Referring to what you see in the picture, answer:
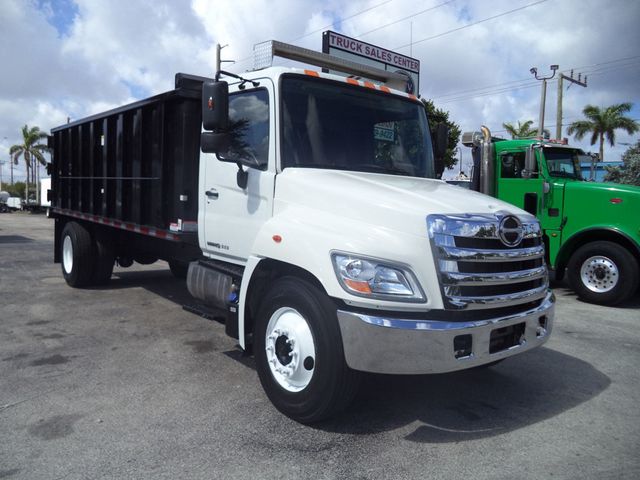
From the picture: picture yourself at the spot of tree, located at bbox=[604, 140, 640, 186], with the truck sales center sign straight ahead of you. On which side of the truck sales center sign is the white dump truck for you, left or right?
left

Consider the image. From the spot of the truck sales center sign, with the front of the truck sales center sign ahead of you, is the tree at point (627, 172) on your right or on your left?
on your left

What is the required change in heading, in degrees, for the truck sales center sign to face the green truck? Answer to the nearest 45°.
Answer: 0° — it already faces it

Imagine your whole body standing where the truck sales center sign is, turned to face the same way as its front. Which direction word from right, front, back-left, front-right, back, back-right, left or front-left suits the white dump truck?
front-right

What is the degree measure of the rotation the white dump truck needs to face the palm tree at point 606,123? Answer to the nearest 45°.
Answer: approximately 90° to its left

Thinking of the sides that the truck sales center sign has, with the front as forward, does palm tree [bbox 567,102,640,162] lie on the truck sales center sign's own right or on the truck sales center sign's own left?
on the truck sales center sign's own left

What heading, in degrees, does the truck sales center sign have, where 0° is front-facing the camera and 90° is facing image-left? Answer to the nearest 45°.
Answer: approximately 315°

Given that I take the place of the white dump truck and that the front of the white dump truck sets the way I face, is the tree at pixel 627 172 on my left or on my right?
on my left
